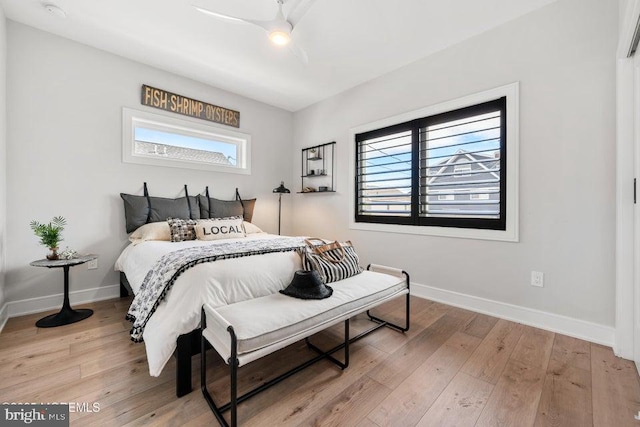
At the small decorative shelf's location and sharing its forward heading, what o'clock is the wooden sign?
The wooden sign is roughly at 1 o'clock from the small decorative shelf.

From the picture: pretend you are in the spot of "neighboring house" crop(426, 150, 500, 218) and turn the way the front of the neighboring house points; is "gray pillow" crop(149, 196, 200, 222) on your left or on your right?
on your right

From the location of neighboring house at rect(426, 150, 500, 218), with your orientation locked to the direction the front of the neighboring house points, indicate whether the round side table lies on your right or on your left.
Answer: on your right

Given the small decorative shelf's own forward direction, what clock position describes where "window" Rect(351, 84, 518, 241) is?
The window is roughly at 9 o'clock from the small decorative shelf.

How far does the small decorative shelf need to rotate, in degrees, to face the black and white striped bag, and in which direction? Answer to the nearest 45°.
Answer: approximately 45° to its left

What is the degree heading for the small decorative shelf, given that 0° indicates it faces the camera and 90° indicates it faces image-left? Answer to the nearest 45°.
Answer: approximately 45°

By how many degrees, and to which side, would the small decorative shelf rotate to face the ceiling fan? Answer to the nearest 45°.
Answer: approximately 45° to its left

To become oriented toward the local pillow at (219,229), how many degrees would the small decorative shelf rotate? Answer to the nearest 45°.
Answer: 0° — it already faces it
